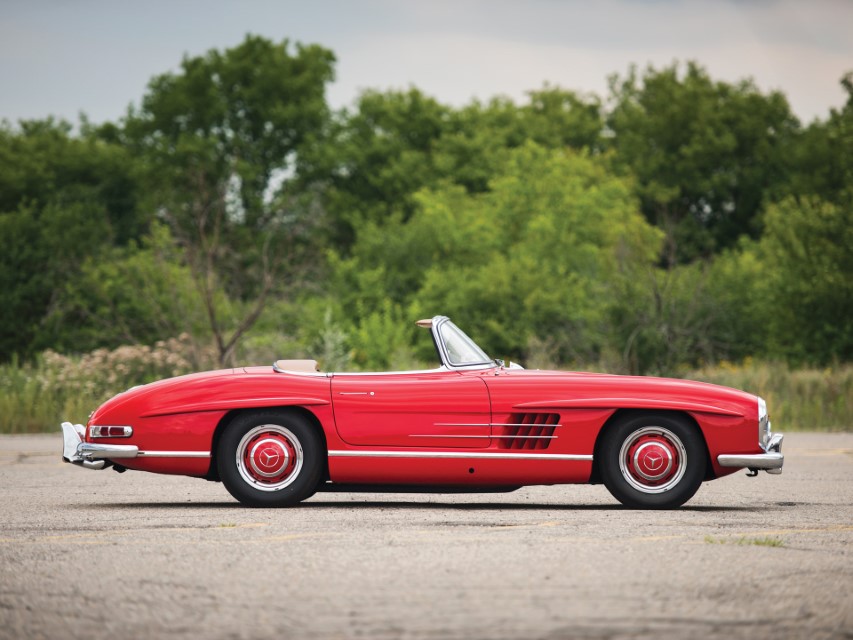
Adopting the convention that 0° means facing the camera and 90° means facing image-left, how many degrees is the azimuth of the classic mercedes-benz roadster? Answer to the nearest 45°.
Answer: approximately 270°
